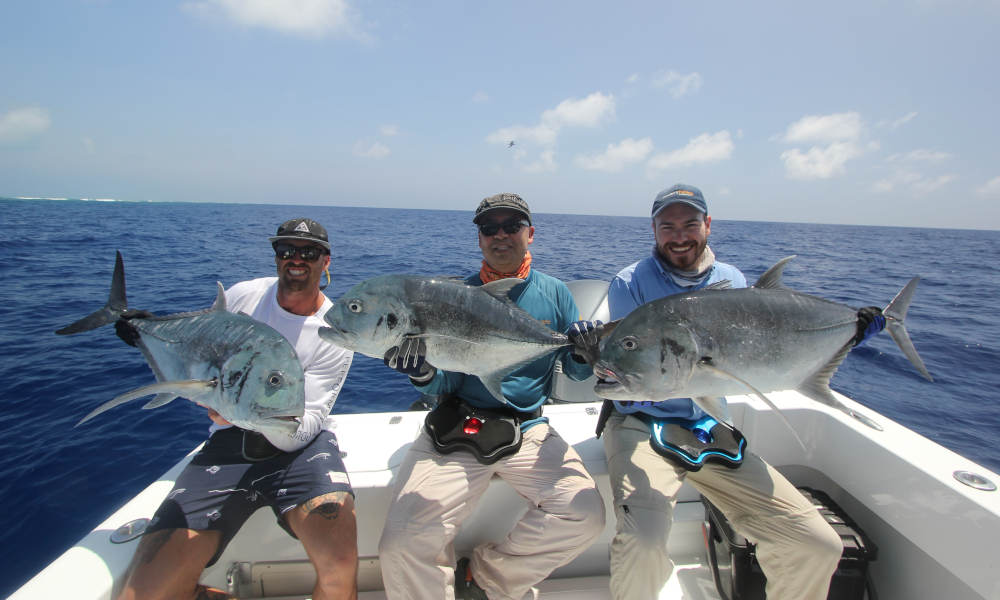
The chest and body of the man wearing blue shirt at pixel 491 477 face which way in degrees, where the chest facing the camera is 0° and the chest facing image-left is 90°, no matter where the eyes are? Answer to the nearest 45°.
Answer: approximately 0°

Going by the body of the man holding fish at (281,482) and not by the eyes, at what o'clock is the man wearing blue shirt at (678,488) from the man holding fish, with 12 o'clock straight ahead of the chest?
The man wearing blue shirt is roughly at 10 o'clock from the man holding fish.

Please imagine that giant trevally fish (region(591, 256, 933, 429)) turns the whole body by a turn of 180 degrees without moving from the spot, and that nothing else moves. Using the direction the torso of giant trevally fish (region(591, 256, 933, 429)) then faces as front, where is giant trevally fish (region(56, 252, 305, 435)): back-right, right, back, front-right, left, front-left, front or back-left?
back-right

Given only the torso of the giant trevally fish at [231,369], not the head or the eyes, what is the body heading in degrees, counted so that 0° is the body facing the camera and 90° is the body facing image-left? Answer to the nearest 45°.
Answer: approximately 315°

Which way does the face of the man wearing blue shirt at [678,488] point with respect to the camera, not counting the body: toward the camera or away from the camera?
toward the camera

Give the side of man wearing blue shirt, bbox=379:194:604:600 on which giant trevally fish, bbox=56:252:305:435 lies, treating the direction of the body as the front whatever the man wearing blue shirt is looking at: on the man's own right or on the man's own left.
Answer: on the man's own right

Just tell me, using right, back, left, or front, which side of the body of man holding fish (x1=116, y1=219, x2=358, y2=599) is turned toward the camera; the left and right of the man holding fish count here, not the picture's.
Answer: front

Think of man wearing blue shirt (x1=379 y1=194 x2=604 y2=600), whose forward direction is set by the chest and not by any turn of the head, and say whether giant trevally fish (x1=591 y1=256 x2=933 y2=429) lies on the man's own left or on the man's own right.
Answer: on the man's own left

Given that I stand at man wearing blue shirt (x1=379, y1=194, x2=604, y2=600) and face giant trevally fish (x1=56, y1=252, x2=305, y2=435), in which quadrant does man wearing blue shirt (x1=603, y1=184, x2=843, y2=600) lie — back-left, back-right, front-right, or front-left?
back-left

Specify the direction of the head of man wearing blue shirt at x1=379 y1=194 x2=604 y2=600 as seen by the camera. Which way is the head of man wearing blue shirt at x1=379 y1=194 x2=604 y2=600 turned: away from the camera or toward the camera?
toward the camera

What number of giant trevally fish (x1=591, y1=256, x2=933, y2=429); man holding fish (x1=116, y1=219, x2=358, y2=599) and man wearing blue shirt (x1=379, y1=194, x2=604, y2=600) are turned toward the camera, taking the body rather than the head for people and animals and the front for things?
2

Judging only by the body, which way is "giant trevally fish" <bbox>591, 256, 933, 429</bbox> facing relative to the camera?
to the viewer's left

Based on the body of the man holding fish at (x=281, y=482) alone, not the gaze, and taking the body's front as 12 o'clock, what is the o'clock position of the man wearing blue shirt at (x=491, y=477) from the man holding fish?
The man wearing blue shirt is roughly at 10 o'clock from the man holding fish.

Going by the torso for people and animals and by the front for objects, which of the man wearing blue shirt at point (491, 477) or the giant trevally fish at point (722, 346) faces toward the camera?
the man wearing blue shirt
